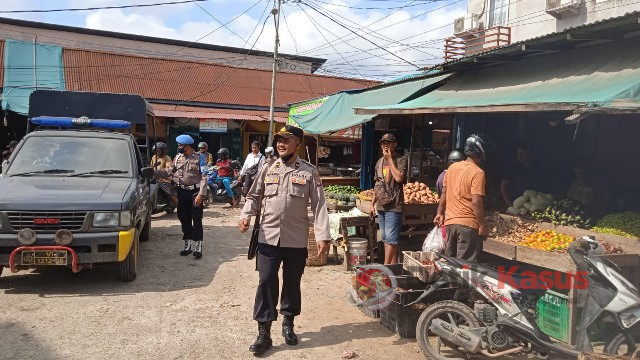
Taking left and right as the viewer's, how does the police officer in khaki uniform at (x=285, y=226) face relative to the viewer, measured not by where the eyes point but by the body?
facing the viewer

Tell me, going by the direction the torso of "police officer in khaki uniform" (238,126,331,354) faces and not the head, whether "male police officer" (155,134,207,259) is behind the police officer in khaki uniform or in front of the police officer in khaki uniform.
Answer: behind

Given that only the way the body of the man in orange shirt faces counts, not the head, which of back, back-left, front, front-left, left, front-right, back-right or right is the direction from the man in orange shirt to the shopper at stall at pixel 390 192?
left

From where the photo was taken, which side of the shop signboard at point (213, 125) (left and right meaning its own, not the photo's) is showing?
front

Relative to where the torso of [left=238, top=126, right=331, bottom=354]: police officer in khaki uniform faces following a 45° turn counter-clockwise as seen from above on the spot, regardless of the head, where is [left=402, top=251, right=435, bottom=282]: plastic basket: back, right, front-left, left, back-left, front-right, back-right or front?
front-left

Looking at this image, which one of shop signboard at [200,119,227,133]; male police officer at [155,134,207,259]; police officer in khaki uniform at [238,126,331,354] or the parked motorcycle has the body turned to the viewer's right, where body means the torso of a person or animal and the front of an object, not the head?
the parked motorcycle

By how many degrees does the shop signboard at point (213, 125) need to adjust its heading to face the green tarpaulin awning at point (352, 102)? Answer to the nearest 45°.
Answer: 0° — it already faces it

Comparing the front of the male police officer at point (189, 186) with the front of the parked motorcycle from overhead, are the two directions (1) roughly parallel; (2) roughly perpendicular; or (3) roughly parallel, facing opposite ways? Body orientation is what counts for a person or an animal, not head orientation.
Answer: roughly perpendicular

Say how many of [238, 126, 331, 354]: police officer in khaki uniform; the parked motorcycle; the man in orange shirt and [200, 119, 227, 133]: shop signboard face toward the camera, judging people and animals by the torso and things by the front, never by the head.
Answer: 2

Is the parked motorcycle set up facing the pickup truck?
no

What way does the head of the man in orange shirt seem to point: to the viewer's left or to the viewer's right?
to the viewer's right

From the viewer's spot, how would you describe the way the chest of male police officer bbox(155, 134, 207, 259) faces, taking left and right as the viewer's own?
facing the viewer and to the left of the viewer

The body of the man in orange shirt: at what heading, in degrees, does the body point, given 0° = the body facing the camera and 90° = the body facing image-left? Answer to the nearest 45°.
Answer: approximately 225°
